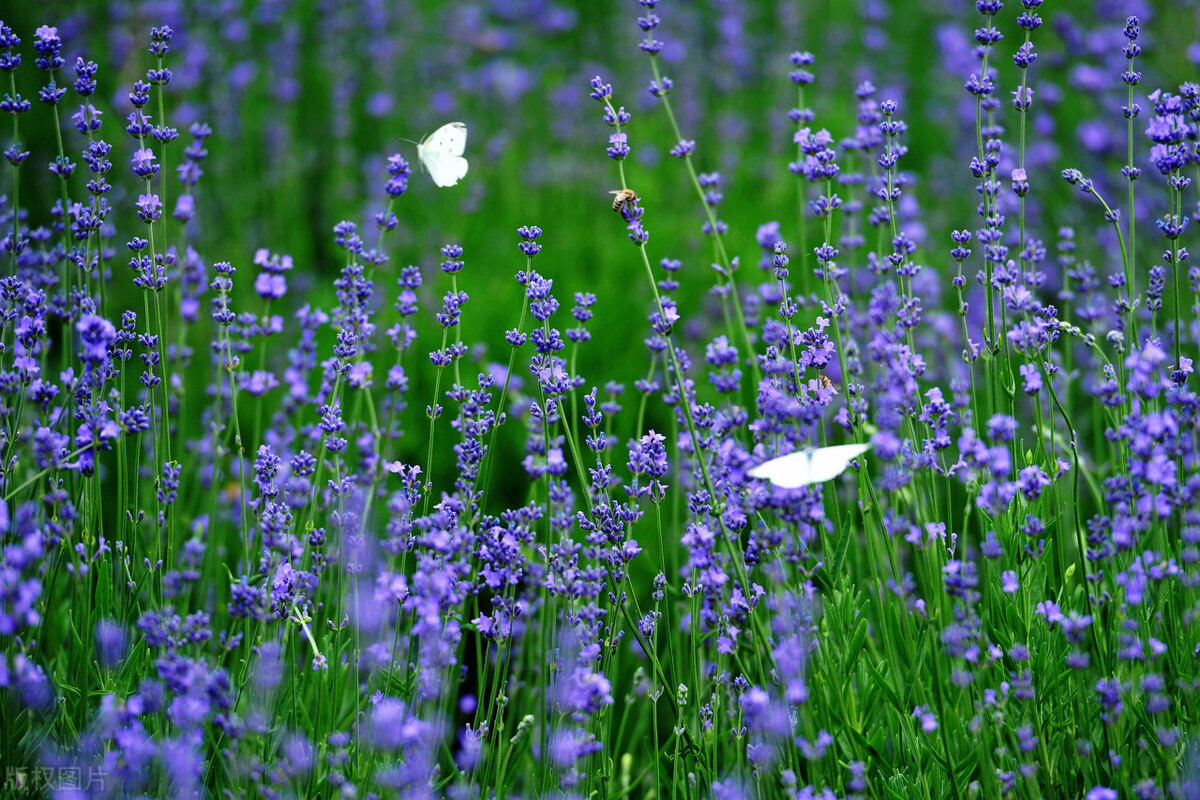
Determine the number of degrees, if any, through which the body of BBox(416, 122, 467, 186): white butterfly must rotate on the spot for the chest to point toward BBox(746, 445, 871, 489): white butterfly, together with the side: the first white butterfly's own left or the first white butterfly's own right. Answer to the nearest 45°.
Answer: approximately 90° to the first white butterfly's own left

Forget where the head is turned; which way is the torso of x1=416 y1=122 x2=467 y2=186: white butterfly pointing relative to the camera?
to the viewer's left
